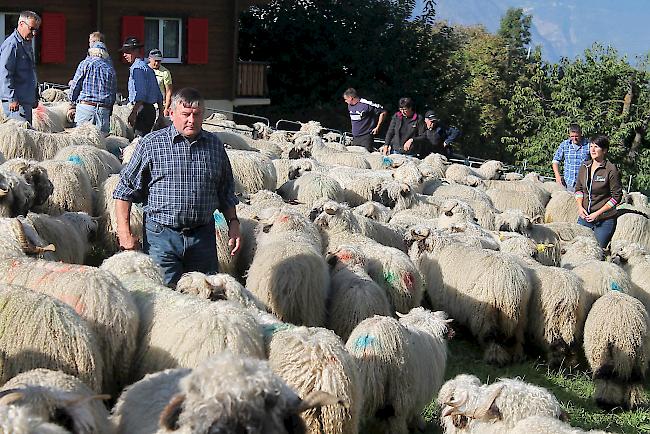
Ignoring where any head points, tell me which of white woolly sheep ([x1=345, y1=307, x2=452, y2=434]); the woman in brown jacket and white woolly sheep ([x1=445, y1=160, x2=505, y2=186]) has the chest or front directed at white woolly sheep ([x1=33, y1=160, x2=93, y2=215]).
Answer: the woman in brown jacket

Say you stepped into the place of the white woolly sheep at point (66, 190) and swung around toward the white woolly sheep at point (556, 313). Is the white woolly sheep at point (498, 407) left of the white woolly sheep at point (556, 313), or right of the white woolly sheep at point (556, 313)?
right

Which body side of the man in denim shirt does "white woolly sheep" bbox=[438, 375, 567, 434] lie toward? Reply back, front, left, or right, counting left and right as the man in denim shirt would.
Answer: front

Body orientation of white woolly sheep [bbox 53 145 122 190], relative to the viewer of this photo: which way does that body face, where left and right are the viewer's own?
facing away from the viewer and to the left of the viewer

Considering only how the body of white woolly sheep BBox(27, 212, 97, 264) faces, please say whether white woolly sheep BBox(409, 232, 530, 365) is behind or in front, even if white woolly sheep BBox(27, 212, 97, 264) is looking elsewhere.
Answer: behind

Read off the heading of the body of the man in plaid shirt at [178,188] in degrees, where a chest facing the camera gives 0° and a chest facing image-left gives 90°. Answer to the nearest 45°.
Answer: approximately 0°

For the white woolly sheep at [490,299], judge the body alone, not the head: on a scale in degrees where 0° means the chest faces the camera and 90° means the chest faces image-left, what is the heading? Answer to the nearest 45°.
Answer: approximately 135°

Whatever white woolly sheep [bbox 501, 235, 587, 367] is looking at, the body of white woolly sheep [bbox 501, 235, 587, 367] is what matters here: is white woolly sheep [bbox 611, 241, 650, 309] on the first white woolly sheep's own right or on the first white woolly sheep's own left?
on the first white woolly sheep's own right

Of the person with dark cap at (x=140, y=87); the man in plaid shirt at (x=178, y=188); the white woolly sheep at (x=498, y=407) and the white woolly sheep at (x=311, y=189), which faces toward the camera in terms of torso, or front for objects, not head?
the man in plaid shirt

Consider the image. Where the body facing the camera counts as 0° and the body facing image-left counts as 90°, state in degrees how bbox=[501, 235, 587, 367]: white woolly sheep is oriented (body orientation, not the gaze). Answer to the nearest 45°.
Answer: approximately 135°

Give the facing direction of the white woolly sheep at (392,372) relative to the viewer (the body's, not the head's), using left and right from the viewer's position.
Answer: facing away from the viewer and to the right of the viewer

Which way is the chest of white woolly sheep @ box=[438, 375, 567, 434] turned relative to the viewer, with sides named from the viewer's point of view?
facing to the left of the viewer
